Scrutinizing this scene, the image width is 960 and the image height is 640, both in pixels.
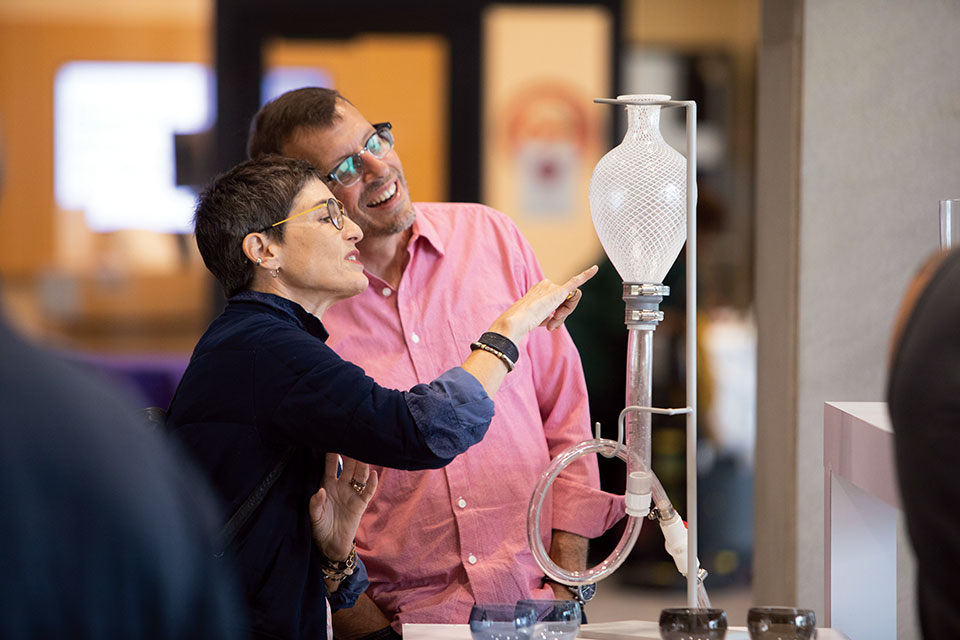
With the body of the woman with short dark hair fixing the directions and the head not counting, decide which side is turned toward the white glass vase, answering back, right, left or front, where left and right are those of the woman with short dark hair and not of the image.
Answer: front

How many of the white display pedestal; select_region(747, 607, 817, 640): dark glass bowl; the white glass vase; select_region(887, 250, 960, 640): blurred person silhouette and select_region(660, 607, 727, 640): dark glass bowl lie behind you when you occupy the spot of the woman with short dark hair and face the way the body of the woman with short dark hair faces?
0

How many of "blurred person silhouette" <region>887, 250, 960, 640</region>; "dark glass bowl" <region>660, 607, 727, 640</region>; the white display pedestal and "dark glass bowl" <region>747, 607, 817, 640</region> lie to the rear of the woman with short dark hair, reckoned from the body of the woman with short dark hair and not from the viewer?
0

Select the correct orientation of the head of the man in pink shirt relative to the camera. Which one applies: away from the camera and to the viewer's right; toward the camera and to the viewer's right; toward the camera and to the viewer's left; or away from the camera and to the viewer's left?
toward the camera and to the viewer's right

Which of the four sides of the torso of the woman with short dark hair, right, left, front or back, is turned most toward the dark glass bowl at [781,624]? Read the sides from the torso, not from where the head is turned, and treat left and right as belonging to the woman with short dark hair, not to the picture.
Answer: front

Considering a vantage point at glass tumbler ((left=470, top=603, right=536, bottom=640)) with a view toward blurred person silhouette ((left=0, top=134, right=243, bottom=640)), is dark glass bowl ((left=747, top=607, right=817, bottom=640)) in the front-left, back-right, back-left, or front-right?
back-left

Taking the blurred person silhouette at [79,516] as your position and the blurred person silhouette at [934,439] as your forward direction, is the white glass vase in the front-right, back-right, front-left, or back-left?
front-left

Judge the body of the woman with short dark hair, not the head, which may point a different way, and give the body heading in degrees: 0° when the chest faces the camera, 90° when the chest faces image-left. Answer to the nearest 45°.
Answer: approximately 270°

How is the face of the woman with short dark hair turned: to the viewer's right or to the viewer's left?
to the viewer's right

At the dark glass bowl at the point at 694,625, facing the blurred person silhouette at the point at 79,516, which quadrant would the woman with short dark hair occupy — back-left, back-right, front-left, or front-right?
front-right

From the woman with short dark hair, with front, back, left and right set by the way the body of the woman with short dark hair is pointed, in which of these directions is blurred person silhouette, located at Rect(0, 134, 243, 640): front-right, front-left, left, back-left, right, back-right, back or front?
right

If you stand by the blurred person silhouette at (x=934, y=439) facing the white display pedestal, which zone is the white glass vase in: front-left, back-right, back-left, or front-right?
front-left

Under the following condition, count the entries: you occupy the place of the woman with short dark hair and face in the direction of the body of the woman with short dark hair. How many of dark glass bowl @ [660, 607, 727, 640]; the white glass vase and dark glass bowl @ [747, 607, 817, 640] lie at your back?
0

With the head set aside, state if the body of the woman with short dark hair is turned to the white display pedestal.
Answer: yes
